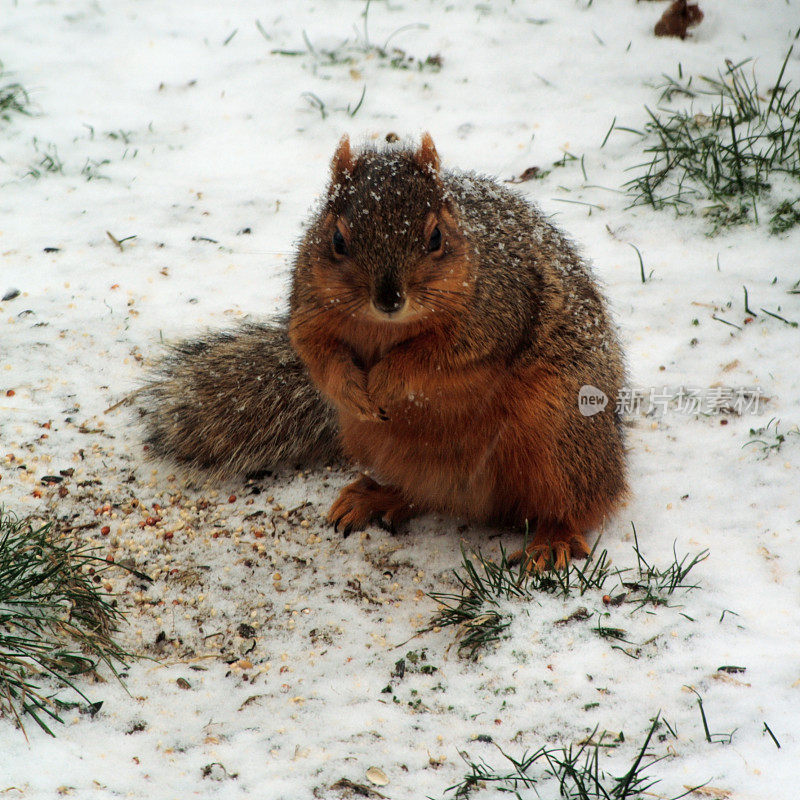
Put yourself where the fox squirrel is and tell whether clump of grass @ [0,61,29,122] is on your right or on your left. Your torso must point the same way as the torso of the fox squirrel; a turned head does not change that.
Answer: on your right

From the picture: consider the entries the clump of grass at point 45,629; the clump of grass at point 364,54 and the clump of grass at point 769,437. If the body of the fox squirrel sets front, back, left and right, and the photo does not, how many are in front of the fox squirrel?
1

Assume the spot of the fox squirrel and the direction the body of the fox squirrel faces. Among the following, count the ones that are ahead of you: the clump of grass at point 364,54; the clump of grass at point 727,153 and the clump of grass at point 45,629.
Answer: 1

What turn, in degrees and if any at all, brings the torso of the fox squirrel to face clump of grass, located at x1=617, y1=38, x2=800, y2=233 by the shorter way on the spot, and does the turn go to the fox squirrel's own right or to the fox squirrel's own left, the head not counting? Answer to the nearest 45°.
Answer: approximately 180°

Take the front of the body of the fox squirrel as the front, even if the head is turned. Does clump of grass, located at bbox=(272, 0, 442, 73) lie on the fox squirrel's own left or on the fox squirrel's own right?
on the fox squirrel's own right

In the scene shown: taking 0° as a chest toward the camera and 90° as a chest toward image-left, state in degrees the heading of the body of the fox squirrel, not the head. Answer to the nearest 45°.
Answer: approximately 45°
